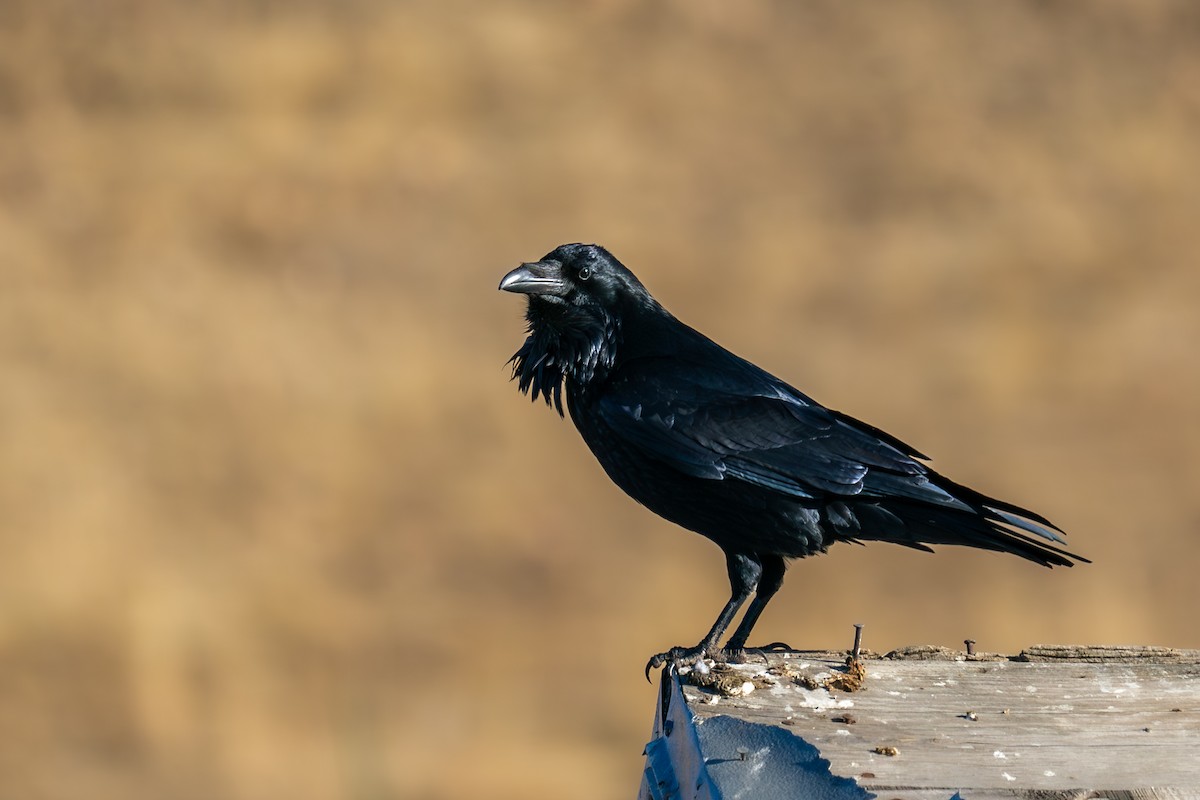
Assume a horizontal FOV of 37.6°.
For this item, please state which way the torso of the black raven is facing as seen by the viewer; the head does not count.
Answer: to the viewer's left
